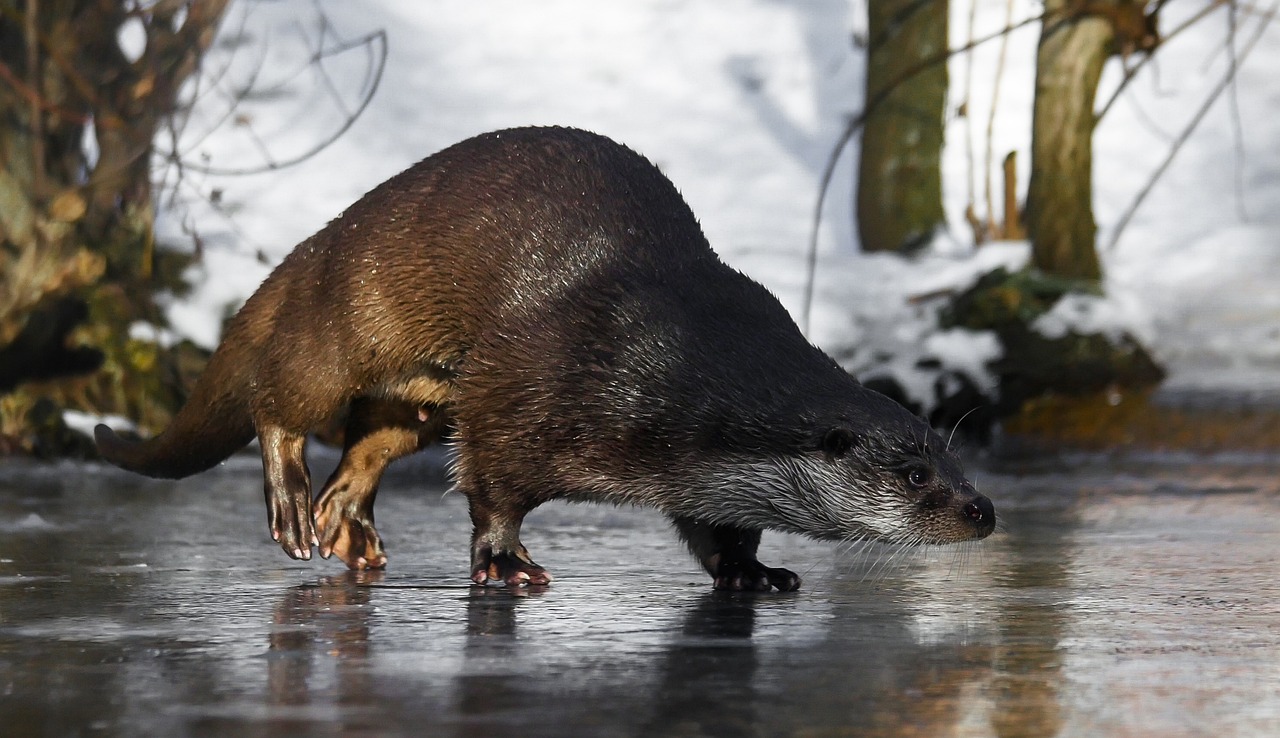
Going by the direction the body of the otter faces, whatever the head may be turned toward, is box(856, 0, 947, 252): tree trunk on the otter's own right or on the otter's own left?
on the otter's own left

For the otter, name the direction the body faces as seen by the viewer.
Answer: to the viewer's right

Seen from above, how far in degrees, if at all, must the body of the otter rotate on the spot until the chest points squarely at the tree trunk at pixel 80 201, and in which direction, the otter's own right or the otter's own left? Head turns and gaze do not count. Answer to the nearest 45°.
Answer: approximately 135° to the otter's own left
